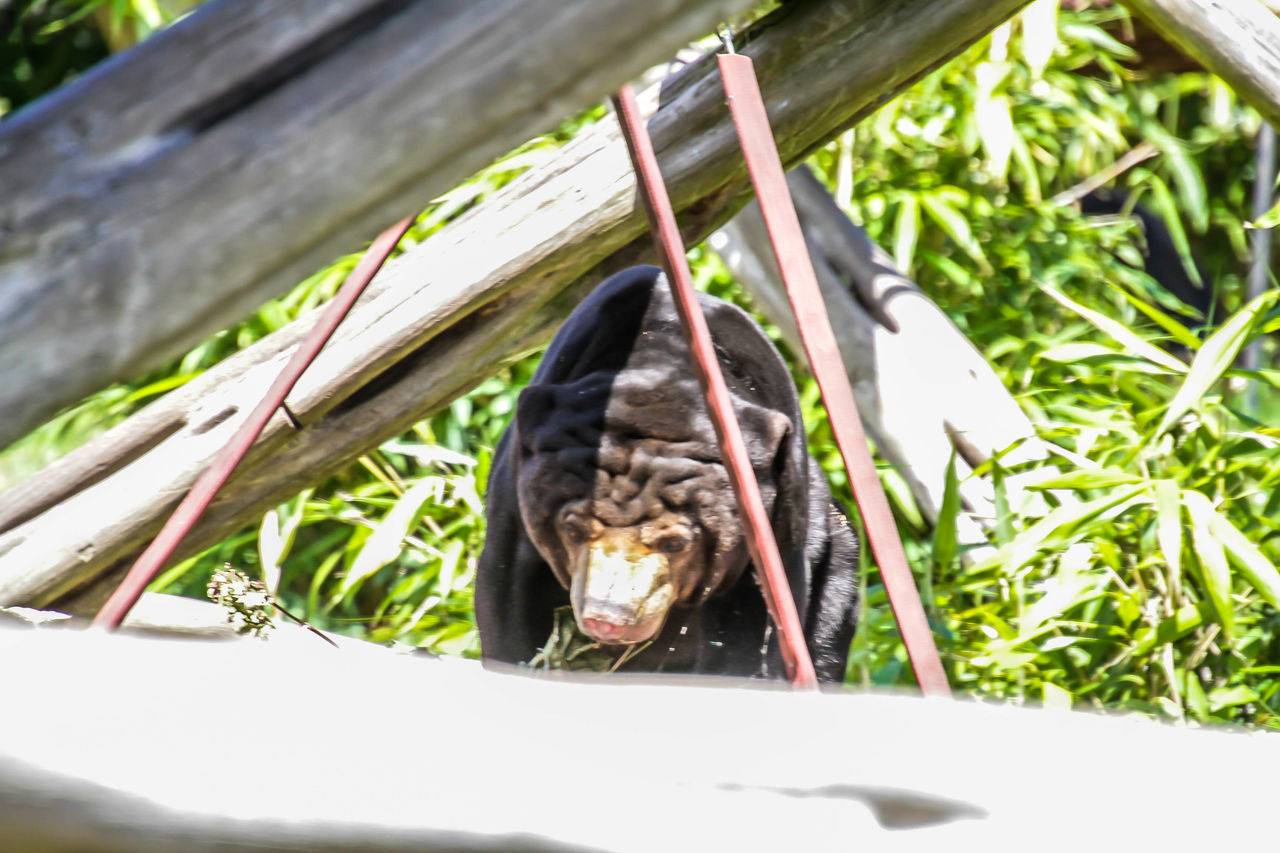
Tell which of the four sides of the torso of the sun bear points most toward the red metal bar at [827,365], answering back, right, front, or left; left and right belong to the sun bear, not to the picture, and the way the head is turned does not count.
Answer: front

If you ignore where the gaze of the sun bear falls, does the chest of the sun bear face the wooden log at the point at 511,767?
yes

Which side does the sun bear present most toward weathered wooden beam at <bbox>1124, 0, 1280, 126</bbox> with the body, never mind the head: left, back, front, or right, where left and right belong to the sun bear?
left

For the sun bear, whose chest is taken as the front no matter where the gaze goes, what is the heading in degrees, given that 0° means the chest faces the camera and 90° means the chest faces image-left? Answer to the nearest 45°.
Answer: approximately 0°

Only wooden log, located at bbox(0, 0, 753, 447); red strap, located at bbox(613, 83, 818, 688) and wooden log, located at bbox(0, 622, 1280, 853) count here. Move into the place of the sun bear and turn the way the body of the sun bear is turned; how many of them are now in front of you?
3

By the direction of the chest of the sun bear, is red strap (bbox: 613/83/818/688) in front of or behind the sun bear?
in front

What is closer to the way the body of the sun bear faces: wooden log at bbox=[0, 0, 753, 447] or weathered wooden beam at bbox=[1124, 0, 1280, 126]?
the wooden log

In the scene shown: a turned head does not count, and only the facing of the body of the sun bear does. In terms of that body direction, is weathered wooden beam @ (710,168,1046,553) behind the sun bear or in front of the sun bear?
behind
